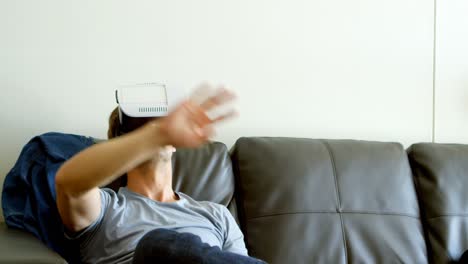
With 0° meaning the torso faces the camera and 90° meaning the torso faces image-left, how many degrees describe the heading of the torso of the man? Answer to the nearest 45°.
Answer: approximately 315°
